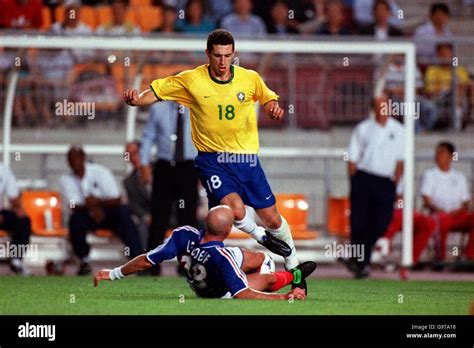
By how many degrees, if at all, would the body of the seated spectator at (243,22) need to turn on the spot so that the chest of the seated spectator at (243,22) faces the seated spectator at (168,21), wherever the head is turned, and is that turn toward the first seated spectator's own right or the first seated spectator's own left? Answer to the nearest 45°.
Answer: approximately 90° to the first seated spectator's own right

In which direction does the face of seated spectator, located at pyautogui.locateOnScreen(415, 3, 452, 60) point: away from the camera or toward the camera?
toward the camera

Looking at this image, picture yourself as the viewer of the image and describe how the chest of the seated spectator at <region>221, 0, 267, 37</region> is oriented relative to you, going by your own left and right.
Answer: facing the viewer

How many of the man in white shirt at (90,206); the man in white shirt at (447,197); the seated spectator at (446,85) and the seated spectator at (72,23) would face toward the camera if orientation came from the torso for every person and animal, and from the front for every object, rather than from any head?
4

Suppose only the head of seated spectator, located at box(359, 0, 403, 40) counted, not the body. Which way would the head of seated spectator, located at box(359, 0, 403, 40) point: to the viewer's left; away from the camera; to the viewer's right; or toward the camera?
toward the camera

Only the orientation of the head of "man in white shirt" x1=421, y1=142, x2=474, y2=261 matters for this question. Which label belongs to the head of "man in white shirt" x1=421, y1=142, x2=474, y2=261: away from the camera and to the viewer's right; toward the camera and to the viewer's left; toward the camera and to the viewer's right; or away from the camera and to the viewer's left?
toward the camera and to the viewer's left

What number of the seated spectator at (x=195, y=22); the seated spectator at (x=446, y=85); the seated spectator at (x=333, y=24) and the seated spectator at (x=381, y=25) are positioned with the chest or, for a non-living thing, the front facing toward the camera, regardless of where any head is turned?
4

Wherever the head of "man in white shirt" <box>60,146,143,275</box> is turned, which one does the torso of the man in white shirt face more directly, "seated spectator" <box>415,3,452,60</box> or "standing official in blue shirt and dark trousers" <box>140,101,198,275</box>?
the standing official in blue shirt and dark trousers

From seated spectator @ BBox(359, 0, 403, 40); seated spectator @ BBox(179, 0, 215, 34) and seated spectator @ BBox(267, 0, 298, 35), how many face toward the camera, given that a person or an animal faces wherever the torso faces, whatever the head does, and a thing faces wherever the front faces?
3

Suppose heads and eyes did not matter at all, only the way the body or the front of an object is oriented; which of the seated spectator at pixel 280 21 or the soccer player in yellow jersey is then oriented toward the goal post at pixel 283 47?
the seated spectator

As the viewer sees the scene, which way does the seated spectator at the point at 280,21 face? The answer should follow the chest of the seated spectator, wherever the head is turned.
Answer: toward the camera

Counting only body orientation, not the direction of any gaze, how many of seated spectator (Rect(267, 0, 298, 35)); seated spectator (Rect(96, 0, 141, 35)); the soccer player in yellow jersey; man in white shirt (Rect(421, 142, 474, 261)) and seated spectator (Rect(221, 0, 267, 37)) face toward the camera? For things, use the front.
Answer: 5

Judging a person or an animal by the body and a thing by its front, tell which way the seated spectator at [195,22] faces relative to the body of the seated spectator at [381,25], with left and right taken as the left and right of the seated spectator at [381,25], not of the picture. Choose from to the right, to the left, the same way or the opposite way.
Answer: the same way

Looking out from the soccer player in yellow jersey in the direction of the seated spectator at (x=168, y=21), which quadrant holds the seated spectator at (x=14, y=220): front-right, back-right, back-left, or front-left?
front-left

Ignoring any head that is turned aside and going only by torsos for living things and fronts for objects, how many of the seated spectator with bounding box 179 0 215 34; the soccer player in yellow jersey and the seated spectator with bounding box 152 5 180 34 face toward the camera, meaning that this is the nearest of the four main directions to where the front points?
3

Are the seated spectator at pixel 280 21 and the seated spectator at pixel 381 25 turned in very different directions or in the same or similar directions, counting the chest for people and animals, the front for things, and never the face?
same or similar directions

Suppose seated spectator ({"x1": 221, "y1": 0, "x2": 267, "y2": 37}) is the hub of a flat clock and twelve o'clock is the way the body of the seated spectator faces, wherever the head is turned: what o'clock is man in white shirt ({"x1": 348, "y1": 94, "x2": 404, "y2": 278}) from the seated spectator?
The man in white shirt is roughly at 11 o'clock from the seated spectator.

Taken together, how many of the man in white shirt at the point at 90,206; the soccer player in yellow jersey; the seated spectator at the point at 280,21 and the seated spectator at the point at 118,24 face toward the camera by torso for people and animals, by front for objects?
4

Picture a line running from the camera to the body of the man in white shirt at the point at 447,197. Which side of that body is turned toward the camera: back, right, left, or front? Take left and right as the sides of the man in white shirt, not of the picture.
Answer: front
